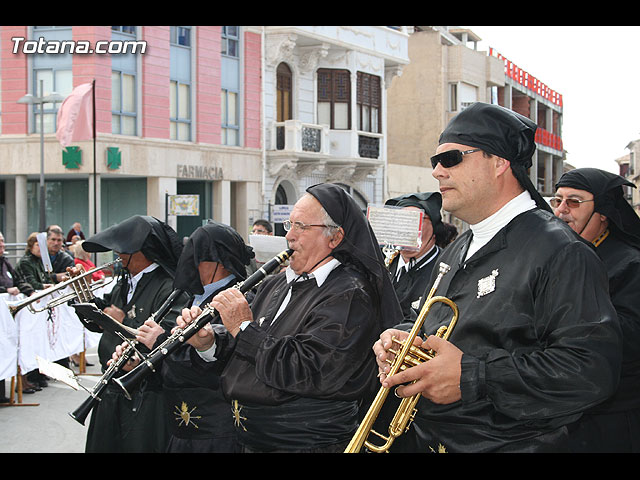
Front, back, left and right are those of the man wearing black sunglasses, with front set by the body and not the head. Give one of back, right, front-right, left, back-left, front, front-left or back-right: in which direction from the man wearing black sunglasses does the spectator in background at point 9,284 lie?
right

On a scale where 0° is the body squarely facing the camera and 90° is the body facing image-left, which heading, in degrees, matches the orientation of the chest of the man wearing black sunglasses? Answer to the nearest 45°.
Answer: approximately 45°

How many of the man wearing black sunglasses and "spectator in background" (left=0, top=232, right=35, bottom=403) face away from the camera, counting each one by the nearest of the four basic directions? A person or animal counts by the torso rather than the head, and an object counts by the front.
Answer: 0

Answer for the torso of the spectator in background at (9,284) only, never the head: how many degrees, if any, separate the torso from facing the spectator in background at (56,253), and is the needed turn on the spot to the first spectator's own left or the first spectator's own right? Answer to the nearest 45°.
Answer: approximately 90° to the first spectator's own left

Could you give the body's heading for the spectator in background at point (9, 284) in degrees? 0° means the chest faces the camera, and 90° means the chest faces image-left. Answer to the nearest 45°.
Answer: approximately 315°

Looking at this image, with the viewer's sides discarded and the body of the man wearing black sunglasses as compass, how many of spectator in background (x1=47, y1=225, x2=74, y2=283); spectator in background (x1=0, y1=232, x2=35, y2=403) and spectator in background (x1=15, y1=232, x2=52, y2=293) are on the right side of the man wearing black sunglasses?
3

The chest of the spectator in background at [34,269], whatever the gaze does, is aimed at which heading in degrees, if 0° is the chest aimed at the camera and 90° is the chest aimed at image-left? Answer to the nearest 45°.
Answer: approximately 315°

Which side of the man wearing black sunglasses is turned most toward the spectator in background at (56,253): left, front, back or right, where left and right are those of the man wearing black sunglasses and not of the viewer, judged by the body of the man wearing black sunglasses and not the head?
right

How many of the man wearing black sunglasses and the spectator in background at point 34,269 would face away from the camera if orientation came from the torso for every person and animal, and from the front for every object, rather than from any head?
0

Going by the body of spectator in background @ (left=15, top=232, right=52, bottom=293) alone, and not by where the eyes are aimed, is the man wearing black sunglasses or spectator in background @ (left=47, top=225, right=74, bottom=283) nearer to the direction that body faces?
the man wearing black sunglasses
